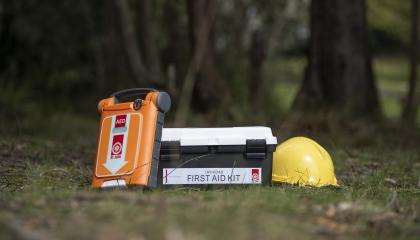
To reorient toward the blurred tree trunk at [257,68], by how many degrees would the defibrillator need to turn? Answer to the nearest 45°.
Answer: approximately 135° to its right

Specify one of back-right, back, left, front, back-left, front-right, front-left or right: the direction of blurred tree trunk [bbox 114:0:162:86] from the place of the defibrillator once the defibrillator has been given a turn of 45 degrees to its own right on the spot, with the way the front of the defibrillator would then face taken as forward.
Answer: right

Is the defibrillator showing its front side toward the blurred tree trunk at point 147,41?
no

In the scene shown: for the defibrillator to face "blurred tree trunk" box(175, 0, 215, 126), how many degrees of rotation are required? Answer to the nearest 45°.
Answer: approximately 135° to its right

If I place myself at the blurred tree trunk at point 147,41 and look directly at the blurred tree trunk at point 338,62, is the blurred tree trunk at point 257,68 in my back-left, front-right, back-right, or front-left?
front-left

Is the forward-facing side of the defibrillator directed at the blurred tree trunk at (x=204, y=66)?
no

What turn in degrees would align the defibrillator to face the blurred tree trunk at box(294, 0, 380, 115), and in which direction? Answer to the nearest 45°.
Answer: approximately 180°

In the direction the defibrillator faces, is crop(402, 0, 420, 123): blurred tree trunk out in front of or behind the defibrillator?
behind

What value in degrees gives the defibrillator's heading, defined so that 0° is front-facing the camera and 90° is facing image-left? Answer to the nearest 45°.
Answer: approximately 45°
